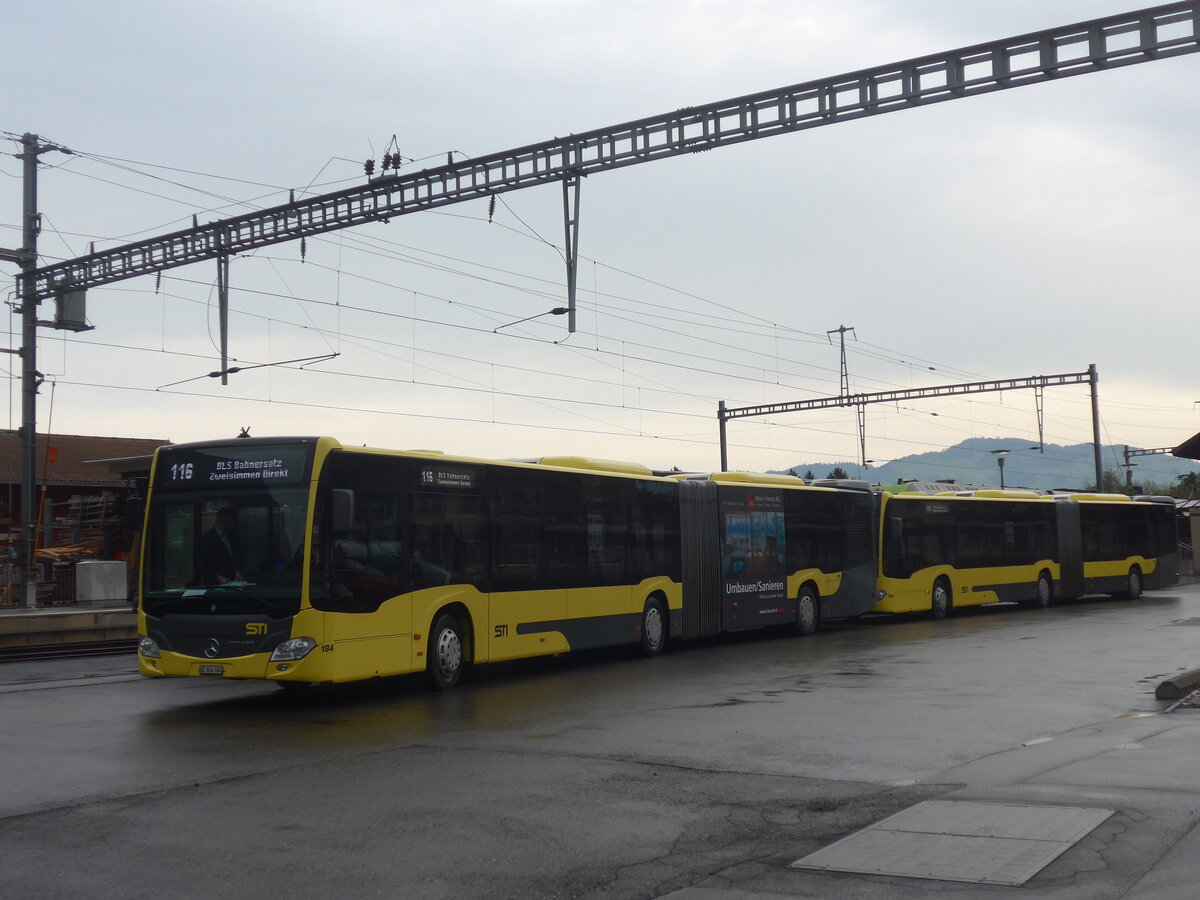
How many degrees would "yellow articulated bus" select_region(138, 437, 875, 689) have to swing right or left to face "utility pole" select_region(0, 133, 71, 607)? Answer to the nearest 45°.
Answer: approximately 90° to its right

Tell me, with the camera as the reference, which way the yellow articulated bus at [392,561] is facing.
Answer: facing the viewer and to the left of the viewer

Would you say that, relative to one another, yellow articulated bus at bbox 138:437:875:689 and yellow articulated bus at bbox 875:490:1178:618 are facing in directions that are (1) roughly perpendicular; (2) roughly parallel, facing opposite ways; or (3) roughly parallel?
roughly parallel

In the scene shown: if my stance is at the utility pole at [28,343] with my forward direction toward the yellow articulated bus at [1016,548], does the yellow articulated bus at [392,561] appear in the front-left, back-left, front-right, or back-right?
front-right

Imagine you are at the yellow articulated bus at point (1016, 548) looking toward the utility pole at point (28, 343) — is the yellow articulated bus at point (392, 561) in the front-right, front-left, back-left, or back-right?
front-left

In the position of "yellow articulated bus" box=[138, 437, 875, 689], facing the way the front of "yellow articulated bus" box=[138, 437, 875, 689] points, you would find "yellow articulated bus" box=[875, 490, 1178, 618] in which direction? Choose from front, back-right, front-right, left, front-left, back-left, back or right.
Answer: back

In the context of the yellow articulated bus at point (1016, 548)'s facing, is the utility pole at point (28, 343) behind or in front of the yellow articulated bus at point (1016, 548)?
in front

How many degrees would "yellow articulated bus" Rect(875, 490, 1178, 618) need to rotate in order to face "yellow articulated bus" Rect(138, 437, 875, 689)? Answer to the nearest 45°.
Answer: approximately 45° to its left

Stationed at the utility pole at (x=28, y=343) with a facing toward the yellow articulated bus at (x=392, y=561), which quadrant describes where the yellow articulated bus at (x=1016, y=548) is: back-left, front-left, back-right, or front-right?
front-left

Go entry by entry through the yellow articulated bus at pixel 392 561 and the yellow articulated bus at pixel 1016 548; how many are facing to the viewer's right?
0
